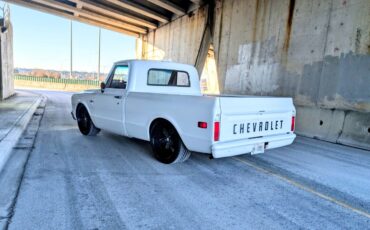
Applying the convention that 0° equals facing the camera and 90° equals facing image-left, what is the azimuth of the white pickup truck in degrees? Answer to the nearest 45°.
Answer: approximately 135°
